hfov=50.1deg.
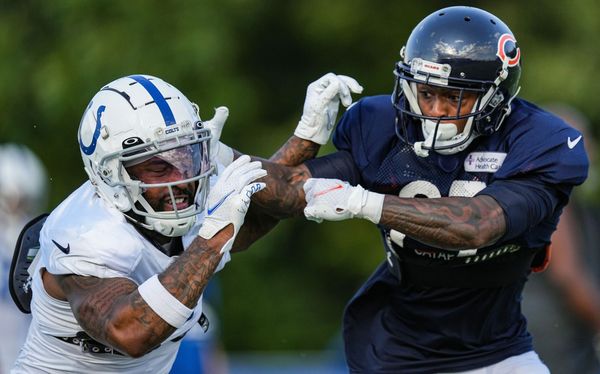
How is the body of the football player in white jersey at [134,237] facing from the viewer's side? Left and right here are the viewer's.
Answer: facing the viewer and to the right of the viewer

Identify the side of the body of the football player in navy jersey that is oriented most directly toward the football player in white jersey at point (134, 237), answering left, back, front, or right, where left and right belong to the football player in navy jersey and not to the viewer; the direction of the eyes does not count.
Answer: front

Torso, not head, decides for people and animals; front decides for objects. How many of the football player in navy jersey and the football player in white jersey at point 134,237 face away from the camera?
0

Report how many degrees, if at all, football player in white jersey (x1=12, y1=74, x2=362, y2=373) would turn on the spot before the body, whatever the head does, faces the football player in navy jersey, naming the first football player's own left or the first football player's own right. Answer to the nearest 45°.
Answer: approximately 45° to the first football player's own left

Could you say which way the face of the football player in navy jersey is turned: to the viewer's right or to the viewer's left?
to the viewer's left

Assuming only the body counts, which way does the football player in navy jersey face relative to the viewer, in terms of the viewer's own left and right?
facing the viewer and to the left of the viewer

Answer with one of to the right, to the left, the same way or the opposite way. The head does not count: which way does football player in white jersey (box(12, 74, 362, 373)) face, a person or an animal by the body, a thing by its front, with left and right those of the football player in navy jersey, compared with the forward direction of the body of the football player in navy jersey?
to the left
